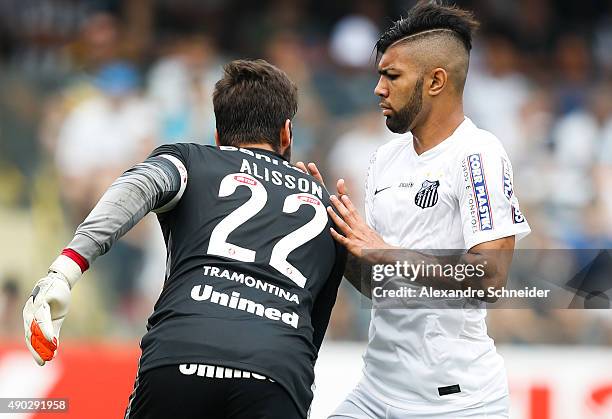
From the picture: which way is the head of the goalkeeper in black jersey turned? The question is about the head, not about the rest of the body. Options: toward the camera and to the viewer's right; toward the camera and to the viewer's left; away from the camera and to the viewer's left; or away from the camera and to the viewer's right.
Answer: away from the camera and to the viewer's right

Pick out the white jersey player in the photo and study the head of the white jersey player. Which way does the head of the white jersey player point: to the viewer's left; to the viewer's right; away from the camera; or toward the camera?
to the viewer's left

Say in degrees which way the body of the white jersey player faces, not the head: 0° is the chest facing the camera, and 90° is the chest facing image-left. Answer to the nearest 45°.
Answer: approximately 45°

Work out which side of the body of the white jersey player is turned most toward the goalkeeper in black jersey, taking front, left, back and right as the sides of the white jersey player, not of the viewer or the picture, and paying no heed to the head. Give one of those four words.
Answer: front
